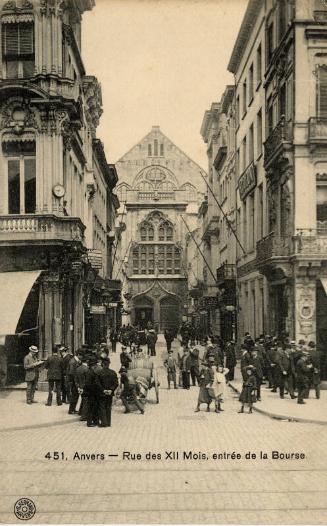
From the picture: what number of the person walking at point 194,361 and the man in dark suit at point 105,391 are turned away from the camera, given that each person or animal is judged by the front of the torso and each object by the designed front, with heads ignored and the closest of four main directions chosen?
2

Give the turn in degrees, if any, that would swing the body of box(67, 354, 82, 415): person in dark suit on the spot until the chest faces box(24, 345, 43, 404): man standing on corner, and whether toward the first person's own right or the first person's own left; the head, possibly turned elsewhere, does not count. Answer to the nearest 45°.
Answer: approximately 45° to the first person's own left

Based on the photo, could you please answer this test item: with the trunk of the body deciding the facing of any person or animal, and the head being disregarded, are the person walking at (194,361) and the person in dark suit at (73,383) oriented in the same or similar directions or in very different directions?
same or similar directions

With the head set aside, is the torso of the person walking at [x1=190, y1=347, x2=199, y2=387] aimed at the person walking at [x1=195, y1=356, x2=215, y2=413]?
no

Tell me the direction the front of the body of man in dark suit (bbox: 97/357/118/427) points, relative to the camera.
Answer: away from the camera

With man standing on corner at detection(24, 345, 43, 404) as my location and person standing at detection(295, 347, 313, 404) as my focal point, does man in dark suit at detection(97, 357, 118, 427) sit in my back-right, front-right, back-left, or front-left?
front-right
